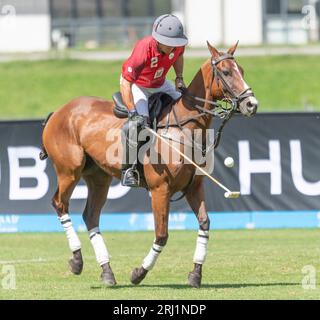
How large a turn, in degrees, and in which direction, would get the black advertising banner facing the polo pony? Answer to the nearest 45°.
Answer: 0° — it already faces it

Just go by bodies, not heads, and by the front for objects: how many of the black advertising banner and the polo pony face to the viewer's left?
0

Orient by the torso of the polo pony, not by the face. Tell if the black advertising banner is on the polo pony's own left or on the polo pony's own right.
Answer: on the polo pony's own left

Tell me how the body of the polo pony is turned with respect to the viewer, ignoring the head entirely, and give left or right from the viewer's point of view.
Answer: facing the viewer and to the right of the viewer

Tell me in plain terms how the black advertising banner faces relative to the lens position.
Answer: facing the viewer
